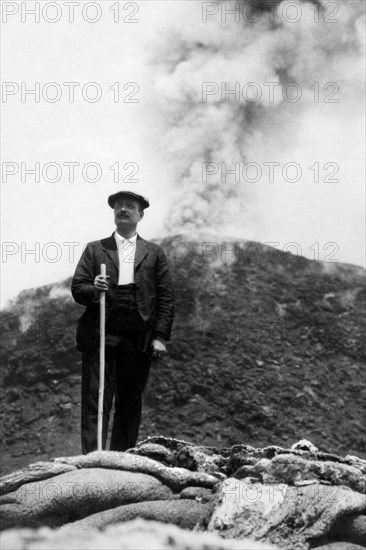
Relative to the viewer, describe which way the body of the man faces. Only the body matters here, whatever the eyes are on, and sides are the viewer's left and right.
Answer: facing the viewer
